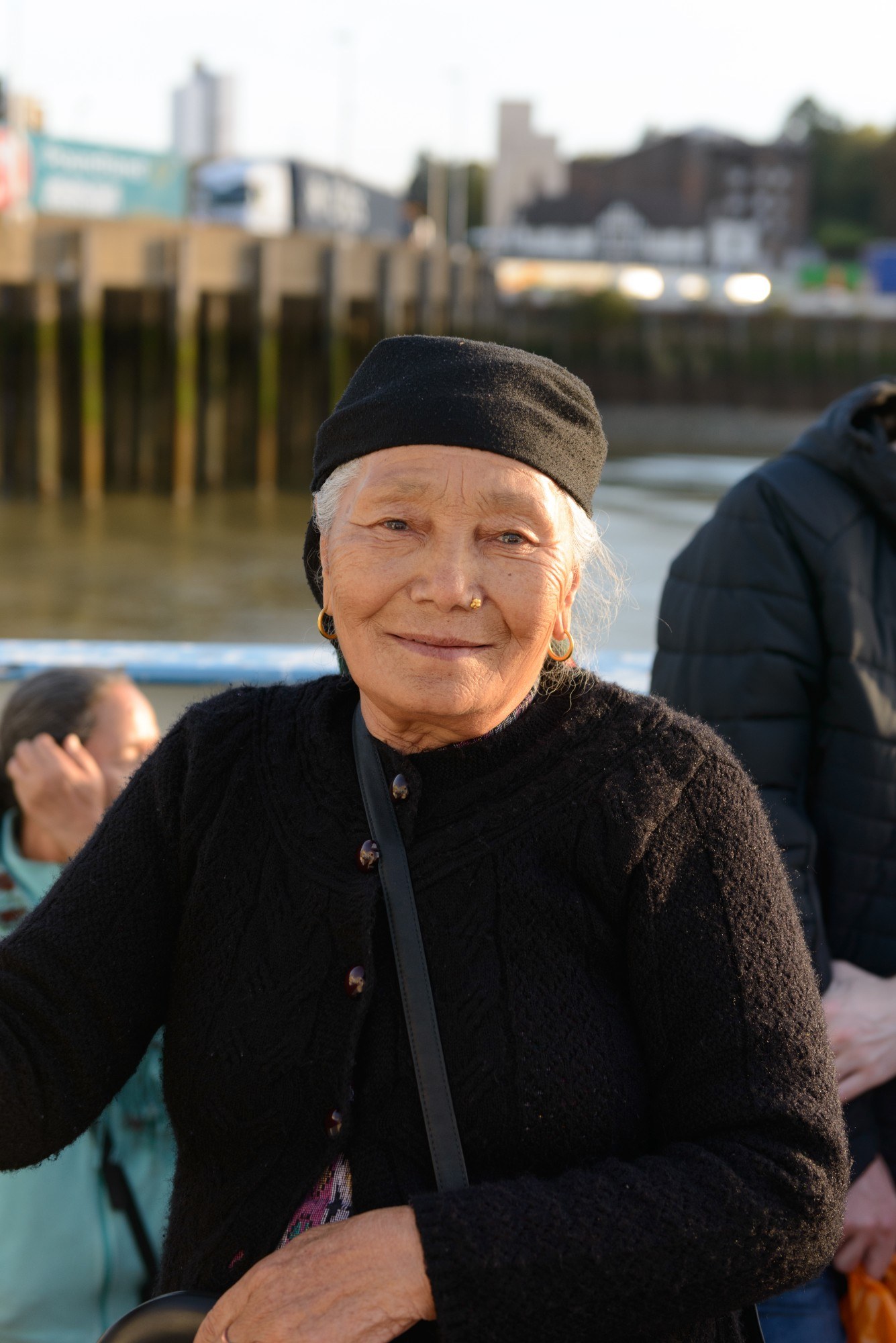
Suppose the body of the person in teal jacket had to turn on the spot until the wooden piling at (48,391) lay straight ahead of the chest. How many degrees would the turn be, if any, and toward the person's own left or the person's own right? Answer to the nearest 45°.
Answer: approximately 135° to the person's own left

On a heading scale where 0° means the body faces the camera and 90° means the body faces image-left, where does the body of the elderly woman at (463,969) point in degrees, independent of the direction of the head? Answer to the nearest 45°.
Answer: approximately 0°

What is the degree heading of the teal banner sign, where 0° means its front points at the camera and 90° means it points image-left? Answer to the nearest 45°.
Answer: approximately 315°

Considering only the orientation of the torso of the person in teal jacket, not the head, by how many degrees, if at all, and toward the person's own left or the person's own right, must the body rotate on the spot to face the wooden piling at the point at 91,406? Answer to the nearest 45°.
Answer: approximately 135° to the person's own left

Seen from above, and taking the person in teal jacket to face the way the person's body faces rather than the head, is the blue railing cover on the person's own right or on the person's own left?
on the person's own left

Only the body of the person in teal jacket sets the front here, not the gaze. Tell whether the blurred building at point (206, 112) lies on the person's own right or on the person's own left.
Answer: on the person's own left
